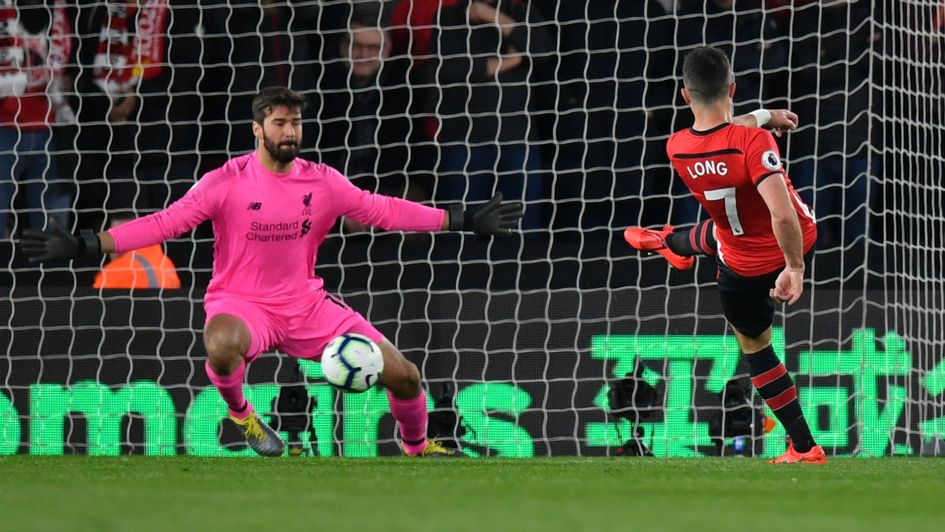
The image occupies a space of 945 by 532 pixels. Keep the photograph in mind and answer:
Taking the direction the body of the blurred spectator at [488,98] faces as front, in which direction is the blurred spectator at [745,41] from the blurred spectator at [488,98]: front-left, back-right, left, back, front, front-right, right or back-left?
left

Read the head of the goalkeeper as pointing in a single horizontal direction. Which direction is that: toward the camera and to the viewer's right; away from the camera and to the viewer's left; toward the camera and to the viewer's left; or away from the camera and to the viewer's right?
toward the camera and to the viewer's right

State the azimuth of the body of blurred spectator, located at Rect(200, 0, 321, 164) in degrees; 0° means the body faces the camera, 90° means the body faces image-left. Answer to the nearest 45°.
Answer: approximately 0°

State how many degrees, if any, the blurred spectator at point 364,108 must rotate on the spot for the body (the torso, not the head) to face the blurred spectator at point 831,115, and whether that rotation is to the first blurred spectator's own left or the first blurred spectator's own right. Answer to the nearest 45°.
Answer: approximately 90° to the first blurred spectator's own left

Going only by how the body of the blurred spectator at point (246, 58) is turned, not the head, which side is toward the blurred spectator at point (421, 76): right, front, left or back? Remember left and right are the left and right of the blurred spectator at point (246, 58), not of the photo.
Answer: left

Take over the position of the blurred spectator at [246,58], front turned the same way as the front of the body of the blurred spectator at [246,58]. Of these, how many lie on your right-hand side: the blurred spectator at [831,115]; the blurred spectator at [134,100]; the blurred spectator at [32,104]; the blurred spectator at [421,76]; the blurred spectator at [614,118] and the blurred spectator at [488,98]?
2
